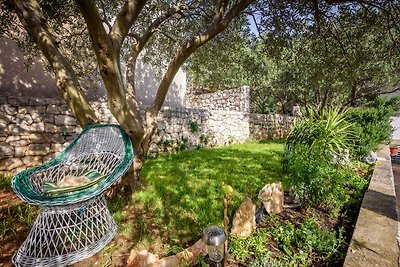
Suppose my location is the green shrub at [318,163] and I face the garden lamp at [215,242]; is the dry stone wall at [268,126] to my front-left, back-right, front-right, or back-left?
back-right

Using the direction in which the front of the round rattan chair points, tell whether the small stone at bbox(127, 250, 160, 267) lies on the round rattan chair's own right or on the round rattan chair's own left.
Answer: on the round rattan chair's own left

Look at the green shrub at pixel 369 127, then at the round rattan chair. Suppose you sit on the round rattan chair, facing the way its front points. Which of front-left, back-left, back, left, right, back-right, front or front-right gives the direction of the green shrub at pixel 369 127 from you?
back-left

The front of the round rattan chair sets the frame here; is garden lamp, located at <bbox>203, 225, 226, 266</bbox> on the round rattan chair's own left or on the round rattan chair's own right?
on the round rattan chair's own left

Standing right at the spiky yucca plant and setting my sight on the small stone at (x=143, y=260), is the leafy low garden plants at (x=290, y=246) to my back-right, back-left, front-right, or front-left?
front-left

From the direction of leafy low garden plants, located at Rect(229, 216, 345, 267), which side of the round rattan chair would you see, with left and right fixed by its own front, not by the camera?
left
